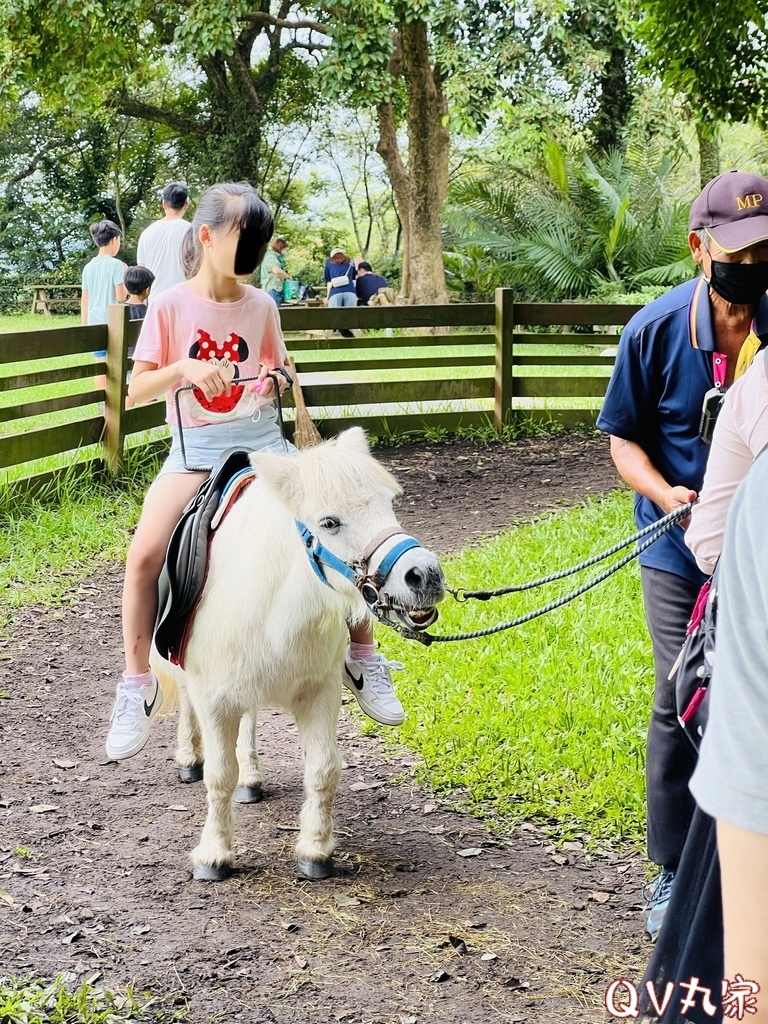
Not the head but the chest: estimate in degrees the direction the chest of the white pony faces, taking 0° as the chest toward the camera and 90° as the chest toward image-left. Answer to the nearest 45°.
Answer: approximately 315°

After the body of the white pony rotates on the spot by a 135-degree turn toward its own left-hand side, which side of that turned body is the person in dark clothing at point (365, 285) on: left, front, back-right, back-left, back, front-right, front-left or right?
front
